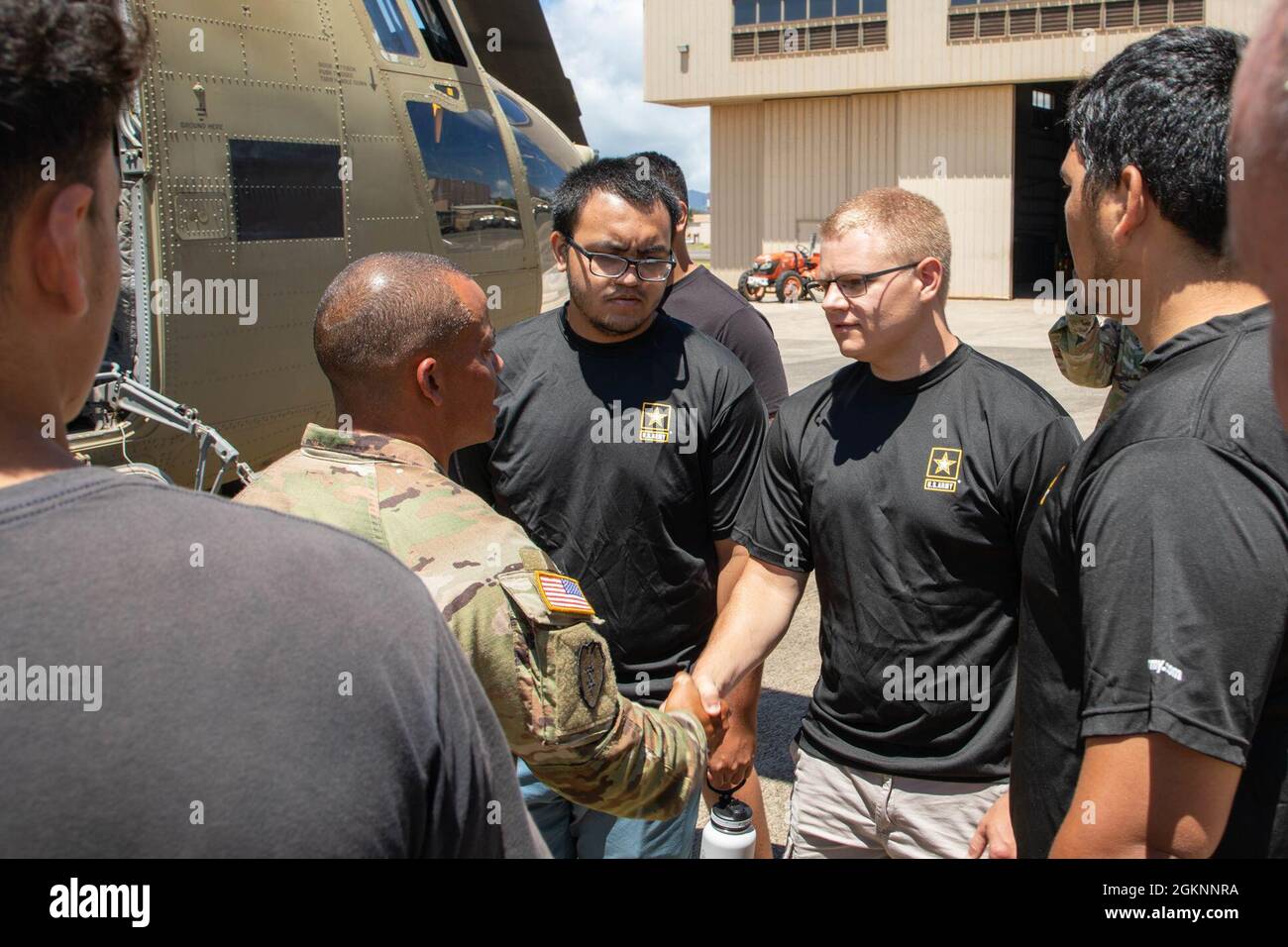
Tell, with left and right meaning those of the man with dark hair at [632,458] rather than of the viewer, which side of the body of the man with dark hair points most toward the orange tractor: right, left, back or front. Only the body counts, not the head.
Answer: back

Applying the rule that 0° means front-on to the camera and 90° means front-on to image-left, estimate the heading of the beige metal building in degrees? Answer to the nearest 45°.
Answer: approximately 0°

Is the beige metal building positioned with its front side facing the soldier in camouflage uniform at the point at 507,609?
yes

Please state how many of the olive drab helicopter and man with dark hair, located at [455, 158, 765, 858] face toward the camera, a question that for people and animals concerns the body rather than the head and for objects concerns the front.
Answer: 1

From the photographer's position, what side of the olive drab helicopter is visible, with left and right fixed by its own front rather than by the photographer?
right

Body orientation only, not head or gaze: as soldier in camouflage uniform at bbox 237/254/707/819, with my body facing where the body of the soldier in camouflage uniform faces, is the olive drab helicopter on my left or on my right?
on my left

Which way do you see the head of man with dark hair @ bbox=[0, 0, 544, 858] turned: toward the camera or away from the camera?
away from the camera

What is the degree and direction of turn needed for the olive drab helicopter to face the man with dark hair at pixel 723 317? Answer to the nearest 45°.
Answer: approximately 45° to its right

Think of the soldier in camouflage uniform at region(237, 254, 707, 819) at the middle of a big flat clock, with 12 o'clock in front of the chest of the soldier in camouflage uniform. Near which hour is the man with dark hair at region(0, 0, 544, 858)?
The man with dark hair is roughly at 5 o'clock from the soldier in camouflage uniform.

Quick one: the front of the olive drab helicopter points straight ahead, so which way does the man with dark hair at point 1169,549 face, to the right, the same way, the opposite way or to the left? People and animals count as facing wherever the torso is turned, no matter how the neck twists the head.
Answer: to the left
